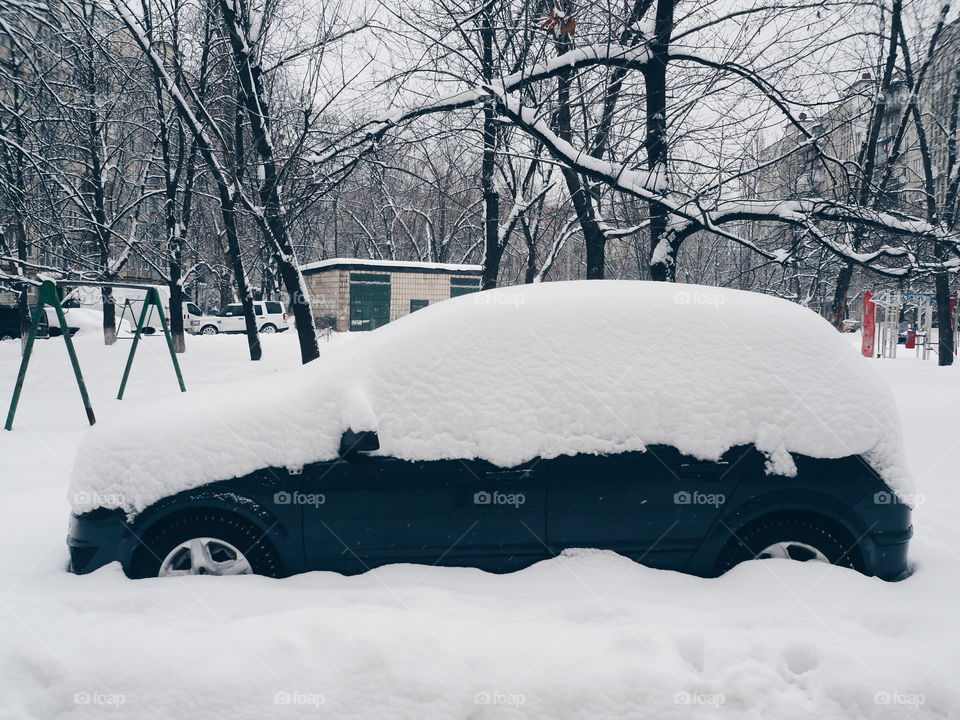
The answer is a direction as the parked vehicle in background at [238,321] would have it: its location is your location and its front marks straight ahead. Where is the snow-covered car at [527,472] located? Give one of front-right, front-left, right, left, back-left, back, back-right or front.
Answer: left

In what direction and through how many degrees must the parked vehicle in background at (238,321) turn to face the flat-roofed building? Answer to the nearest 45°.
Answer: approximately 135° to its left

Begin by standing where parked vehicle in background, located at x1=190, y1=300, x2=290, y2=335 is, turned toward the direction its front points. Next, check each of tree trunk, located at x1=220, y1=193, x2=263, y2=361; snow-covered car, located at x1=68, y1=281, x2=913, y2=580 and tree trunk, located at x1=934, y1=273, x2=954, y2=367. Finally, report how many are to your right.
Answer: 0

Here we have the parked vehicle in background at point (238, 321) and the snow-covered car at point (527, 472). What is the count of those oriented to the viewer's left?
2

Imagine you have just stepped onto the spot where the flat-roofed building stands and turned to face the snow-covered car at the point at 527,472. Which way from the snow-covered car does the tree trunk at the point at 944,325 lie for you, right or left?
left

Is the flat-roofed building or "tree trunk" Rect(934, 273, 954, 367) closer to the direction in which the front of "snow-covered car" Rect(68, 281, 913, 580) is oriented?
the flat-roofed building

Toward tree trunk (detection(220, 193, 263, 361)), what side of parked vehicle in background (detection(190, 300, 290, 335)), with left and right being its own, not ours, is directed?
left

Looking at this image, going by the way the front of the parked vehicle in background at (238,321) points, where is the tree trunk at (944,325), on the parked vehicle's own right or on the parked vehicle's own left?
on the parked vehicle's own left

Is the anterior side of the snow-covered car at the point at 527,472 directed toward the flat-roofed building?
no

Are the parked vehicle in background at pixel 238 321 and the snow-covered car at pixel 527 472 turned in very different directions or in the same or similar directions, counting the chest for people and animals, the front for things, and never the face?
same or similar directions

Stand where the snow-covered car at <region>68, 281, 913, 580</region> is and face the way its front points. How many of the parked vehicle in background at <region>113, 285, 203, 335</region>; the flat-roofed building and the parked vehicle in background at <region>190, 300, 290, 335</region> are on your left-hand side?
0

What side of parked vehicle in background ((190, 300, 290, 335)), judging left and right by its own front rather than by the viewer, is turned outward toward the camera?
left

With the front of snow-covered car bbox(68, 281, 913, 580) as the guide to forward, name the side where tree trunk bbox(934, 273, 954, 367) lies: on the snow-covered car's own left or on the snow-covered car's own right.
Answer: on the snow-covered car's own right

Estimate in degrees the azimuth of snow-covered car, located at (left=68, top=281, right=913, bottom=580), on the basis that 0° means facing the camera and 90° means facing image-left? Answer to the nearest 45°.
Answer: approximately 90°

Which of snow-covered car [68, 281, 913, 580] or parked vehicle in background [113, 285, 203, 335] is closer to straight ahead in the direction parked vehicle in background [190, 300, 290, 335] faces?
the parked vehicle in background
